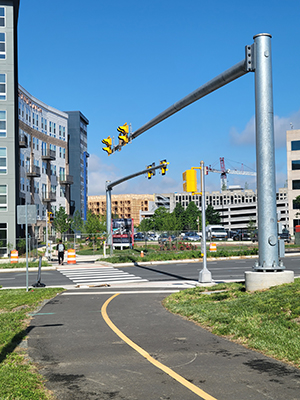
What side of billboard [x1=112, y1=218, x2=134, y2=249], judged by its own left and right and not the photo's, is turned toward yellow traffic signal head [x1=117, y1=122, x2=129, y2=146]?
front

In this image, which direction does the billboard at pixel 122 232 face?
toward the camera

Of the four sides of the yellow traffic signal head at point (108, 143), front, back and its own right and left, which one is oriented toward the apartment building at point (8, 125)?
right

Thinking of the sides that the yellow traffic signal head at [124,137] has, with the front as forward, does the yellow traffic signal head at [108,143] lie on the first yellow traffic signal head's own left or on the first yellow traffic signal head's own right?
on the first yellow traffic signal head's own right

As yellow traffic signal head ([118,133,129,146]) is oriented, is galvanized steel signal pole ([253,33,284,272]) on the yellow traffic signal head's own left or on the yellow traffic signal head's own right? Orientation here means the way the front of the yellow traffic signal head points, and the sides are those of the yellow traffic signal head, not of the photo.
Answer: on the yellow traffic signal head's own left
